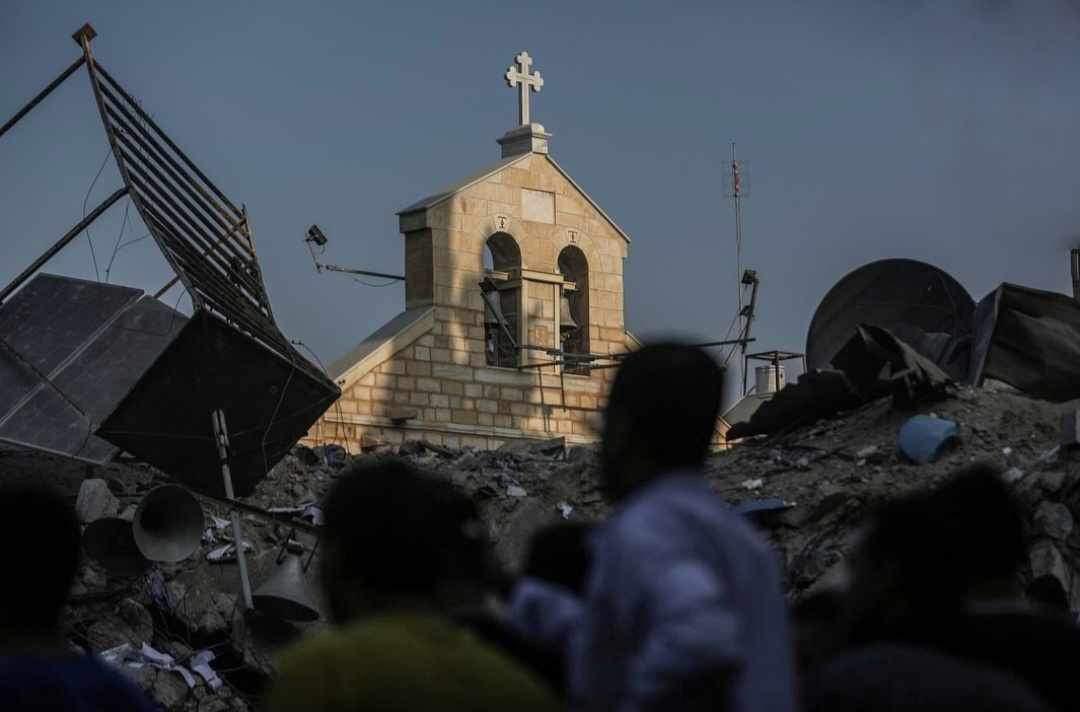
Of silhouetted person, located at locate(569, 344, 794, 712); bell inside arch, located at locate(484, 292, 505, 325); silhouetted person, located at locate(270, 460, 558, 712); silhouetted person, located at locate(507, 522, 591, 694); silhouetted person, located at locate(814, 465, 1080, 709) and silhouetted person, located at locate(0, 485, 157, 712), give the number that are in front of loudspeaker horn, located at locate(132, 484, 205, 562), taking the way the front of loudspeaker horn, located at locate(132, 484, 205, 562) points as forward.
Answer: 5

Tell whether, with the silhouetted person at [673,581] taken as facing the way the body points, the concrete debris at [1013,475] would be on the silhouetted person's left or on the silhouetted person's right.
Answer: on the silhouetted person's right

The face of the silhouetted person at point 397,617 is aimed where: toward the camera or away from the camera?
away from the camera

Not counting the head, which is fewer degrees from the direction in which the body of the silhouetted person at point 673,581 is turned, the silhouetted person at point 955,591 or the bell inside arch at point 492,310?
the bell inside arch

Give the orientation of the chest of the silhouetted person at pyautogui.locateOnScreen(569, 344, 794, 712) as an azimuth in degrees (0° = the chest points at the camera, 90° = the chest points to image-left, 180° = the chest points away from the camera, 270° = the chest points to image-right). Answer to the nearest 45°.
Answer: approximately 135°

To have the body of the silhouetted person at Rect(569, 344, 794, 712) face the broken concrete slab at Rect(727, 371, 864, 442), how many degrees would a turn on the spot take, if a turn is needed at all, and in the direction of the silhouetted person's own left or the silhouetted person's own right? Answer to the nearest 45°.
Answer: approximately 45° to the silhouetted person's own right

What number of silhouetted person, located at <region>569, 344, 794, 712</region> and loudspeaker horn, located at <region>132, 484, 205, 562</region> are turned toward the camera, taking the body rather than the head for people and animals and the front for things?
1

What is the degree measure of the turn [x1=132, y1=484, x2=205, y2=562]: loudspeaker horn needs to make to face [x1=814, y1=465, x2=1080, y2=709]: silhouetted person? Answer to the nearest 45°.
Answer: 0° — it already faces them

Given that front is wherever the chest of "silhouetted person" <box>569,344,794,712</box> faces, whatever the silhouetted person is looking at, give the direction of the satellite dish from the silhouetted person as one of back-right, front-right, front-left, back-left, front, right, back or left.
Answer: front-right

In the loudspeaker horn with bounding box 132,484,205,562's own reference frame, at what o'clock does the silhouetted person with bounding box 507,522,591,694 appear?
The silhouetted person is roughly at 12 o'clock from the loudspeaker horn.

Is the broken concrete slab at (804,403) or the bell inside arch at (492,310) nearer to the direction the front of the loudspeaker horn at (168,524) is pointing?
the broken concrete slab

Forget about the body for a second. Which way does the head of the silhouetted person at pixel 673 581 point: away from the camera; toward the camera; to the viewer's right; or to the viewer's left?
away from the camera
